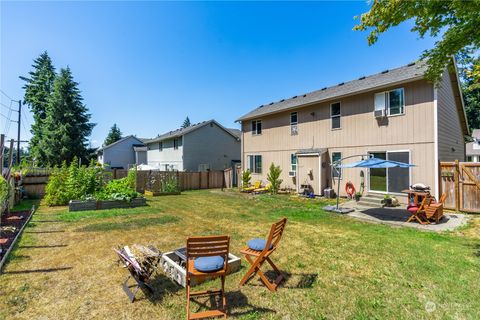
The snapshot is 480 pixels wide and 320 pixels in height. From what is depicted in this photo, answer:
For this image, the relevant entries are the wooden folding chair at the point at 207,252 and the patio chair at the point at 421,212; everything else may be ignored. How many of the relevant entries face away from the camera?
1

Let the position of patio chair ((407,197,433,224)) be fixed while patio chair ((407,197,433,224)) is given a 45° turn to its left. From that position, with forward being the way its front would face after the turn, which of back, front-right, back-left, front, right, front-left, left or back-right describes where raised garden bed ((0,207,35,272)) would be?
front

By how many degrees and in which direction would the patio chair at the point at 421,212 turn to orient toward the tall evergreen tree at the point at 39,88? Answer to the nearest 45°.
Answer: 0° — it already faces it

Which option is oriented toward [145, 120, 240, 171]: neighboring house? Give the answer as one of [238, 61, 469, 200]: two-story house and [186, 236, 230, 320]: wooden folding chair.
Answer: the wooden folding chair

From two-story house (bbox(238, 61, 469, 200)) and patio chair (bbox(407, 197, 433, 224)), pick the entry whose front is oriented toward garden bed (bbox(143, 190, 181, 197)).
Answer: the patio chair

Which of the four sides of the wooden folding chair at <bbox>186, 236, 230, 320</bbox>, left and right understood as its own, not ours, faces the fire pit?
front

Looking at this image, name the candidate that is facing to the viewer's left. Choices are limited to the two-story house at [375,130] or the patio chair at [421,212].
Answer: the patio chair

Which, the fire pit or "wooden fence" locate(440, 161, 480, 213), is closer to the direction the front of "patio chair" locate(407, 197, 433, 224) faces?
the fire pit

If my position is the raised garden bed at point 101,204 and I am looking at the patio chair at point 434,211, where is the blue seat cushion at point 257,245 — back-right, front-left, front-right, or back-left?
front-right

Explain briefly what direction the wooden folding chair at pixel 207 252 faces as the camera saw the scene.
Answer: facing away from the viewer

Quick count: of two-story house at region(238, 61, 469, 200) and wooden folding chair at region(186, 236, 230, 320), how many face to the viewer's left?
0
